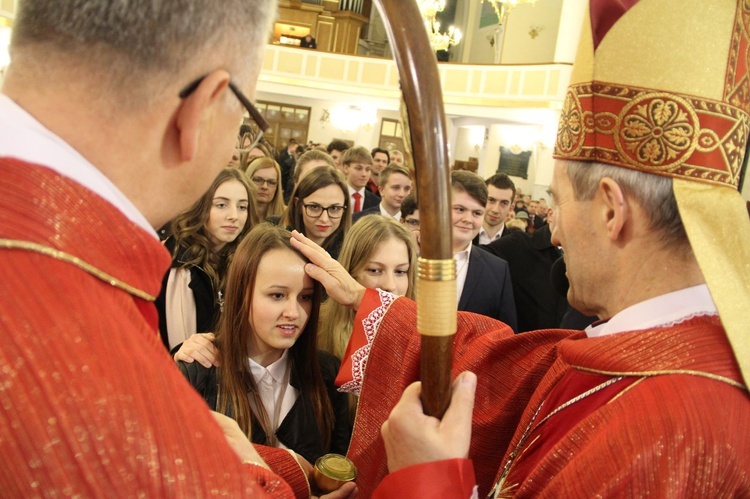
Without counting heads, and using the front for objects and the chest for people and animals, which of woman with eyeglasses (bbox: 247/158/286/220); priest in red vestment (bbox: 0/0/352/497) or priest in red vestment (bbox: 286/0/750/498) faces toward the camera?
the woman with eyeglasses

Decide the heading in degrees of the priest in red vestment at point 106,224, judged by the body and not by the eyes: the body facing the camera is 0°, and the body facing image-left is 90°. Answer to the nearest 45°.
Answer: approximately 225°

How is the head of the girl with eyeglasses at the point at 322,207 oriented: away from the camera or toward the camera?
toward the camera

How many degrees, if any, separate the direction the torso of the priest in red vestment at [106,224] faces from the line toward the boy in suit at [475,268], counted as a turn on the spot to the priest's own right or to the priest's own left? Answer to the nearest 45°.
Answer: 0° — they already face them

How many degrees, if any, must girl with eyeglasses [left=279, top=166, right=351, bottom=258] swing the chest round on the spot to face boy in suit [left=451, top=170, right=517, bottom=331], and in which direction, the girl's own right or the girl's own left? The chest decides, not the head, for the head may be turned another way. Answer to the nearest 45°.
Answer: approximately 90° to the girl's own left

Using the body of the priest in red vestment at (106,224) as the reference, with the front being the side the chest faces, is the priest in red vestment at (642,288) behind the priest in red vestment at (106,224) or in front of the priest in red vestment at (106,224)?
in front

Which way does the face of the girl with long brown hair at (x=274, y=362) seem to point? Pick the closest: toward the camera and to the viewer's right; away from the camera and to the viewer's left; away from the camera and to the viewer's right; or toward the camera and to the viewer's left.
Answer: toward the camera and to the viewer's right

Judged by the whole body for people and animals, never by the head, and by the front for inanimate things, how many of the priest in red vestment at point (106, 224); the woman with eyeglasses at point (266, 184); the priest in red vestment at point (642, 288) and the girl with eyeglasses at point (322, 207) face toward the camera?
2

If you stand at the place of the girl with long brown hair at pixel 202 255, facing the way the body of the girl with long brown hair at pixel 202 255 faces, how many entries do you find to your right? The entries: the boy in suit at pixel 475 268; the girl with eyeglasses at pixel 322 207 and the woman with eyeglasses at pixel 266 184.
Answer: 0

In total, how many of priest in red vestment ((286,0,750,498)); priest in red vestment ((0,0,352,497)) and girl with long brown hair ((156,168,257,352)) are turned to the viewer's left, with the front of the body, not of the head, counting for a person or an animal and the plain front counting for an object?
1

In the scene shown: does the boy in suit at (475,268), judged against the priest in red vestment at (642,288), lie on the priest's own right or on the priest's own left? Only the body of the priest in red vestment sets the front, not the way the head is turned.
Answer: on the priest's own right

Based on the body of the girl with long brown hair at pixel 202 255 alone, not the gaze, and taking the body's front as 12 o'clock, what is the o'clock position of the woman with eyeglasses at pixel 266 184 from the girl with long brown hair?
The woman with eyeglasses is roughly at 8 o'clock from the girl with long brown hair.

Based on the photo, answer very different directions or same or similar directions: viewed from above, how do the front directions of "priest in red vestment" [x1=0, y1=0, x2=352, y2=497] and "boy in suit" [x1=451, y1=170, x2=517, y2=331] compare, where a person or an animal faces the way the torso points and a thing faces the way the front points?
very different directions

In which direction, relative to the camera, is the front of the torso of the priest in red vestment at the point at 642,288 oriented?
to the viewer's left

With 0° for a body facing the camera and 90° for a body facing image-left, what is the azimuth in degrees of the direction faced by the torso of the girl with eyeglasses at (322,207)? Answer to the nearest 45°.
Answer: approximately 0°

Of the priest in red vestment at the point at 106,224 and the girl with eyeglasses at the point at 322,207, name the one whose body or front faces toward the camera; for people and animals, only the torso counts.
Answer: the girl with eyeglasses

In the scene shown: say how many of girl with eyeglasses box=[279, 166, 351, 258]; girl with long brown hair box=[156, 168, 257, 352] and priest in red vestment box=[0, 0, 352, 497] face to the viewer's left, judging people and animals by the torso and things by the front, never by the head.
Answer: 0

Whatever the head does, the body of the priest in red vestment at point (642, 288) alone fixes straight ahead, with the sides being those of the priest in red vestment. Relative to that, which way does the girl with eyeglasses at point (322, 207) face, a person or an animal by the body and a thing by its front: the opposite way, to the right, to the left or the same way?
to the left

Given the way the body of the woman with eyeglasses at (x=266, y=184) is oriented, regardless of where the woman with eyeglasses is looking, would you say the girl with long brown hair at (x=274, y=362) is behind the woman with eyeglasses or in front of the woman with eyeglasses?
in front

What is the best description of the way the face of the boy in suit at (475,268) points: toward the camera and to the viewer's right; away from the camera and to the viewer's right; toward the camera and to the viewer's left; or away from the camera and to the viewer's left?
toward the camera and to the viewer's left

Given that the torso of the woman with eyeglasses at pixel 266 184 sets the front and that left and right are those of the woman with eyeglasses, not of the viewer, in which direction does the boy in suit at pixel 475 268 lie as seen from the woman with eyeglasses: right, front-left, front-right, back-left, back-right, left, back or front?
front-left
